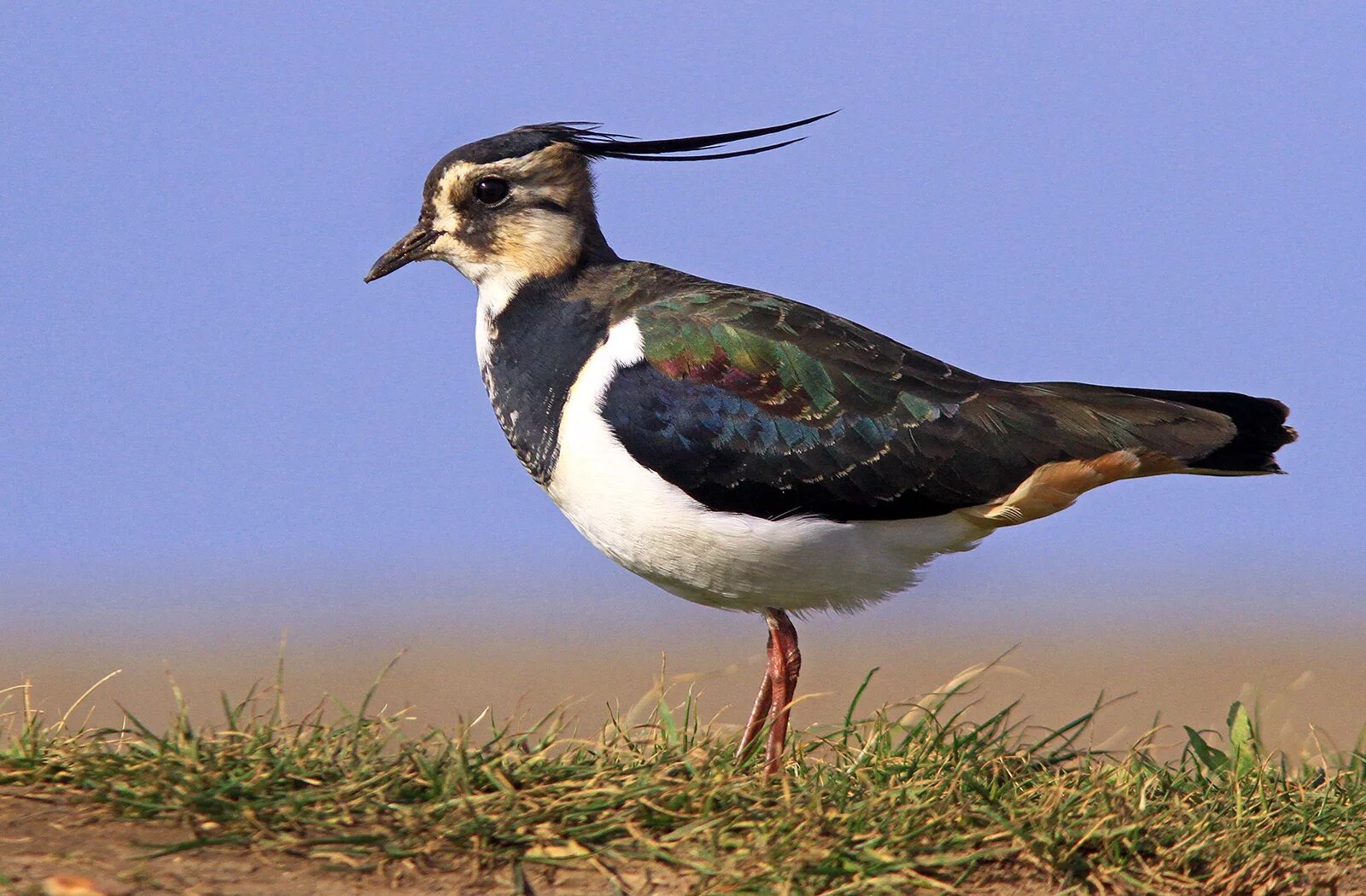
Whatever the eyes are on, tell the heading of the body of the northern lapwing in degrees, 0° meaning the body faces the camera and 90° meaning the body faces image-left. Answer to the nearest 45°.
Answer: approximately 90°
